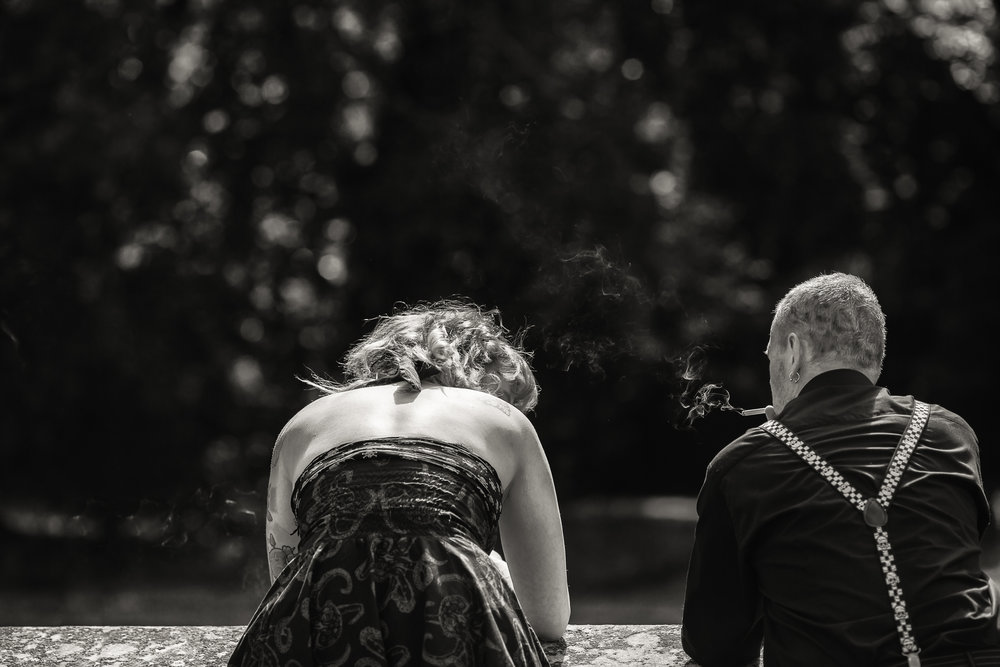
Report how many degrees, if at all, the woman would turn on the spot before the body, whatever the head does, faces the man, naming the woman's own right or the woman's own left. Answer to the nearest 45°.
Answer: approximately 90° to the woman's own right

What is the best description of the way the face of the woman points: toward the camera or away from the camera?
away from the camera

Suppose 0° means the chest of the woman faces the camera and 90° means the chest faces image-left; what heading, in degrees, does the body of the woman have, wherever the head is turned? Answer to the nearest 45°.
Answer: approximately 180°

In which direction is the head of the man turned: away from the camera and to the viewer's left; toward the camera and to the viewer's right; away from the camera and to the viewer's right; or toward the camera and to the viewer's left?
away from the camera and to the viewer's left
